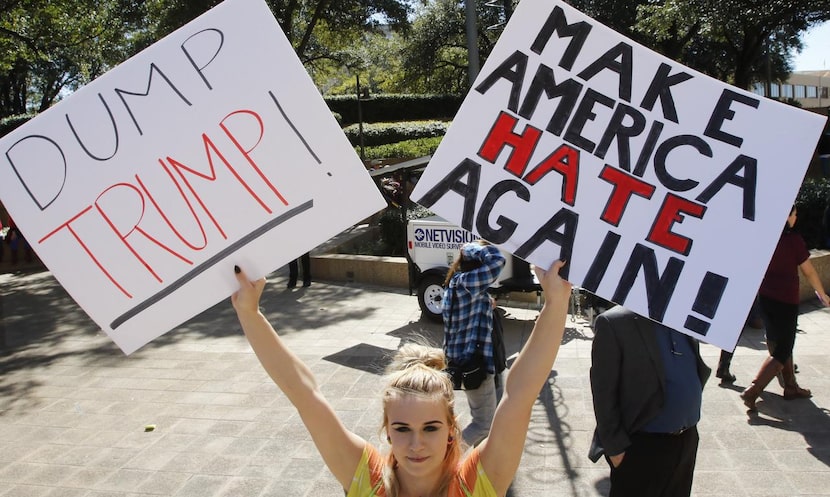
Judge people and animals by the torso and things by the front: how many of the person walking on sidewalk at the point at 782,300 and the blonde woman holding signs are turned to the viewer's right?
1

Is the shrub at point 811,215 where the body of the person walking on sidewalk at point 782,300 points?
no

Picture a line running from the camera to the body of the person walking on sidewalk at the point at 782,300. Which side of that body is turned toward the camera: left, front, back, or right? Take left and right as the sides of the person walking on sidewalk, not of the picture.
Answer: right

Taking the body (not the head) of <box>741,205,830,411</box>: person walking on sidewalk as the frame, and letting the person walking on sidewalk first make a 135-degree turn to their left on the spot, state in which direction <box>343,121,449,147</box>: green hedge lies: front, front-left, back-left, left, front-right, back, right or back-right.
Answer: front

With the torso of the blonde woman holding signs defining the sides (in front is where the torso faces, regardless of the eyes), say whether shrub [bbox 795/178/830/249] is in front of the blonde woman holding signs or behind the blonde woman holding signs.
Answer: behind

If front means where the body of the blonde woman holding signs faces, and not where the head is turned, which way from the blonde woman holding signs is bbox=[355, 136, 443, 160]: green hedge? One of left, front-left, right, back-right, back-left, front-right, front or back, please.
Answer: back

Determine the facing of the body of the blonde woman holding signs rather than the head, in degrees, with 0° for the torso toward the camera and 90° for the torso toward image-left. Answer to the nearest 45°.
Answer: approximately 0°

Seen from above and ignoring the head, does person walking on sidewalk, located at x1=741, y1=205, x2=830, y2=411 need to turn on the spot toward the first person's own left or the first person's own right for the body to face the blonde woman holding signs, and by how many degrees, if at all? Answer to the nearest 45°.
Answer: approximately 90° to the first person's own right

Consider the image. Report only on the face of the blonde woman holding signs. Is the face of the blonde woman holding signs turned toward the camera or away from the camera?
toward the camera

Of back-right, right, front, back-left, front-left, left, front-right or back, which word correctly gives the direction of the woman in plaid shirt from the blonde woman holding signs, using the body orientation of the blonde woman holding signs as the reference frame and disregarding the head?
back

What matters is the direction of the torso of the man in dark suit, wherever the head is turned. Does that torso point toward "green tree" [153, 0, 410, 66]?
no

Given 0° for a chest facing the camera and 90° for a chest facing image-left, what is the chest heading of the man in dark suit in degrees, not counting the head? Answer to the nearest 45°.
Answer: approximately 315°

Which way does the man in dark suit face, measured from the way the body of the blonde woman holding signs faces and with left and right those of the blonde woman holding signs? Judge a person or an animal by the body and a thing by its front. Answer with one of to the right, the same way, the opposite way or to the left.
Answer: the same way

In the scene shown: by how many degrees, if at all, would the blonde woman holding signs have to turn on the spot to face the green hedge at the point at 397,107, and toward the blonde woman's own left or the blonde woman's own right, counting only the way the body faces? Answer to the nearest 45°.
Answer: approximately 180°

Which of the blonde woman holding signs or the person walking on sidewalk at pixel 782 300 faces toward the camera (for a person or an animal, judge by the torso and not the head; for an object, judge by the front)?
the blonde woman holding signs

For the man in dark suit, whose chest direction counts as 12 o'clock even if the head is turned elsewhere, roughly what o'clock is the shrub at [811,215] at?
The shrub is roughly at 8 o'clock from the man in dark suit.

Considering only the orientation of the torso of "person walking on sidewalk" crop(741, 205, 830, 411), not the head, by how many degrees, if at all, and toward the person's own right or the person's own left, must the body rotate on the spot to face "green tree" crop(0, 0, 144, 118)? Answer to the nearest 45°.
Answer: approximately 180°
